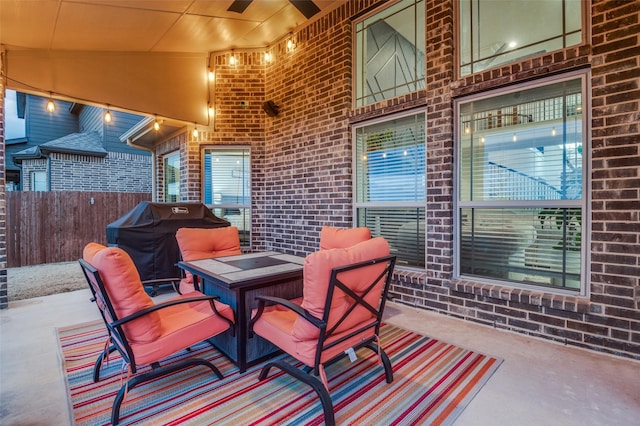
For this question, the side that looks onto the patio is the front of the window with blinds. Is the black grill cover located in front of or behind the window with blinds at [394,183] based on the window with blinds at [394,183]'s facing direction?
in front

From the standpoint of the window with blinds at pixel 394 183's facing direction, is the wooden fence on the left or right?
on its right

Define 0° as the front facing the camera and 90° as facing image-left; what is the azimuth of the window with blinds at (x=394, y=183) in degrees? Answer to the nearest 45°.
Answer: approximately 45°

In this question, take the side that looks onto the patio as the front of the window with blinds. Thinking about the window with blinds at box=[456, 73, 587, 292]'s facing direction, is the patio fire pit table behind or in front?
in front

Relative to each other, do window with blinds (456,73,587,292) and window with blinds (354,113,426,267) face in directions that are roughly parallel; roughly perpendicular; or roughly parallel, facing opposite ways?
roughly parallel

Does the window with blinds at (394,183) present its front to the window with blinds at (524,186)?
no

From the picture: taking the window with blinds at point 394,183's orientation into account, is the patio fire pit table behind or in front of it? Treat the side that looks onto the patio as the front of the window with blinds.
in front

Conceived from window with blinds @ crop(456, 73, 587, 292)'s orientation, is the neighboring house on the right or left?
on its right

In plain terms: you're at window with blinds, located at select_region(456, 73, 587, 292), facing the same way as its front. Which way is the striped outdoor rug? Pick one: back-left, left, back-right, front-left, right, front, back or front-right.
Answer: front

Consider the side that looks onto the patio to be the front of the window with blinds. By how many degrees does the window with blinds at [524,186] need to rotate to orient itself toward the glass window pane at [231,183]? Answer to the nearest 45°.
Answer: approximately 45° to its right

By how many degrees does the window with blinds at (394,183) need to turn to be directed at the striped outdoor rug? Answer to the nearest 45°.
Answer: approximately 45° to its left

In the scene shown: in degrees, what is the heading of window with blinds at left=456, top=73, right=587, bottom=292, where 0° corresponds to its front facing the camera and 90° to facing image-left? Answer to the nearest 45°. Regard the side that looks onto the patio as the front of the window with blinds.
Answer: approximately 45°

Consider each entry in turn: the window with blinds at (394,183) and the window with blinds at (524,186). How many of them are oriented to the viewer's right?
0

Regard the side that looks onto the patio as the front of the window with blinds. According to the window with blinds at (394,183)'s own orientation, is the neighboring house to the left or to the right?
on its right

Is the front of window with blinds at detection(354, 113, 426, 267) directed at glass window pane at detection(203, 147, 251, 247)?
no

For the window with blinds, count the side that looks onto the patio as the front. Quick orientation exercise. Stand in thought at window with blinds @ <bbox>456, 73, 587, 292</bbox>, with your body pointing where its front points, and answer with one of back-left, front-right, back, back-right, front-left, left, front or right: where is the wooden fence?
front-right
